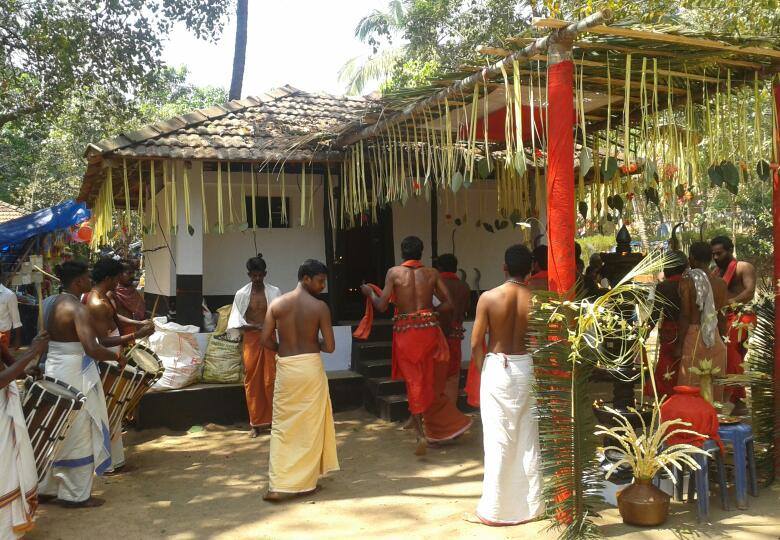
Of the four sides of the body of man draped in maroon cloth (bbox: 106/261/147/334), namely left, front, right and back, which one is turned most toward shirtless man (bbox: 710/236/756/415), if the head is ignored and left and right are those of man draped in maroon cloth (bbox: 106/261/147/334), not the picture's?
front

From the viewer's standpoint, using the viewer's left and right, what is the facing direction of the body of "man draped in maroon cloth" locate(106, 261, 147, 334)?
facing the viewer and to the right of the viewer

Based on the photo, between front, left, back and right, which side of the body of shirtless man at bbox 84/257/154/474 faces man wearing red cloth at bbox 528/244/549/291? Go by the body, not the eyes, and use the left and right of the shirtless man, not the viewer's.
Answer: front

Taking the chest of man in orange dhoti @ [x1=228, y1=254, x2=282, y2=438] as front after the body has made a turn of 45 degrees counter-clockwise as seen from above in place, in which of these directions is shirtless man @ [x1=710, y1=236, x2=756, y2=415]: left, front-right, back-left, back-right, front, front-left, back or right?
front-left

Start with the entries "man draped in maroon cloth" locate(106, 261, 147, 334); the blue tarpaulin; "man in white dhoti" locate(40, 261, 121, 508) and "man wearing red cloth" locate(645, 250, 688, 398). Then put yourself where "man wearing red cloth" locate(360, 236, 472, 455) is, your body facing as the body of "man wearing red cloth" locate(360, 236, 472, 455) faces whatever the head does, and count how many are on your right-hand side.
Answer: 1

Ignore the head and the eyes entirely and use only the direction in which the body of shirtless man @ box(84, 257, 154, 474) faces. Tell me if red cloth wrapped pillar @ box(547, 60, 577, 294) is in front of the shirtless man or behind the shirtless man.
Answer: in front

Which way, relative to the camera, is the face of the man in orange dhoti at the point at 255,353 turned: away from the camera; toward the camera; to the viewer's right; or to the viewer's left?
toward the camera

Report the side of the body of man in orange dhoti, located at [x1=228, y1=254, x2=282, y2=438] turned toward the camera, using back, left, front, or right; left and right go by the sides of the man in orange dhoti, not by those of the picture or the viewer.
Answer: front

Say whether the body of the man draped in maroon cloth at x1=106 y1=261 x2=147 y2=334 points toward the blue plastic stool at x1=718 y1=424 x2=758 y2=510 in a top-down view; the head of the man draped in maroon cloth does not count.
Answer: yes

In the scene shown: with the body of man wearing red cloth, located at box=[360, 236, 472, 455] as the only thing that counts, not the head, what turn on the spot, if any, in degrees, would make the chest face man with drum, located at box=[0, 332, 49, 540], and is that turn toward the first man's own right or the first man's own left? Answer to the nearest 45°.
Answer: approximately 135° to the first man's own left

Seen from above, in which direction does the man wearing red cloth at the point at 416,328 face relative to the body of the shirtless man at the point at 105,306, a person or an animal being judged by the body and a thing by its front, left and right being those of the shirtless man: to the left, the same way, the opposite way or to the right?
to the left

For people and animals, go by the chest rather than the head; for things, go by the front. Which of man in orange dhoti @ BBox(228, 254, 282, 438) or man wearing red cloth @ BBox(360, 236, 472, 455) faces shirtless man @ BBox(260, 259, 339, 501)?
the man in orange dhoti

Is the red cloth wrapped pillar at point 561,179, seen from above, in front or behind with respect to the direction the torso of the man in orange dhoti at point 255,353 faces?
in front

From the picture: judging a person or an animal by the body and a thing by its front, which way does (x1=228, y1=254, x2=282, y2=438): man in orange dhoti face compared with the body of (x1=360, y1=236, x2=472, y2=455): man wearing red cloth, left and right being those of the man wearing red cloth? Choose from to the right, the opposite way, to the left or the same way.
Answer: the opposite way

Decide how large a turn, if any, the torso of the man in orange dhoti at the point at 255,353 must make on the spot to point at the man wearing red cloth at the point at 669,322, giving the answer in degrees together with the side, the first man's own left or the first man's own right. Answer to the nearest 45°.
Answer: approximately 45° to the first man's own left

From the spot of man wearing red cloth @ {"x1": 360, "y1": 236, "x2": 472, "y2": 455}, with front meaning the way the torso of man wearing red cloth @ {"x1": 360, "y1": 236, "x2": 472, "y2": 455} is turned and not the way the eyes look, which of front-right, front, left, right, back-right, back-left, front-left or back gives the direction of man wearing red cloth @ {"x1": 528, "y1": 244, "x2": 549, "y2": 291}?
right

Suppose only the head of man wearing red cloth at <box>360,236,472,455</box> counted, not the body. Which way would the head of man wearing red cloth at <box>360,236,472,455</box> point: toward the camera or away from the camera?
away from the camera

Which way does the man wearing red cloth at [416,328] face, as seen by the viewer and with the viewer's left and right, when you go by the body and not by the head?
facing away from the viewer

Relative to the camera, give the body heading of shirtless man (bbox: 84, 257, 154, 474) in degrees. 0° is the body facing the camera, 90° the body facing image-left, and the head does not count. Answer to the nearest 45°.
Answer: approximately 270°
